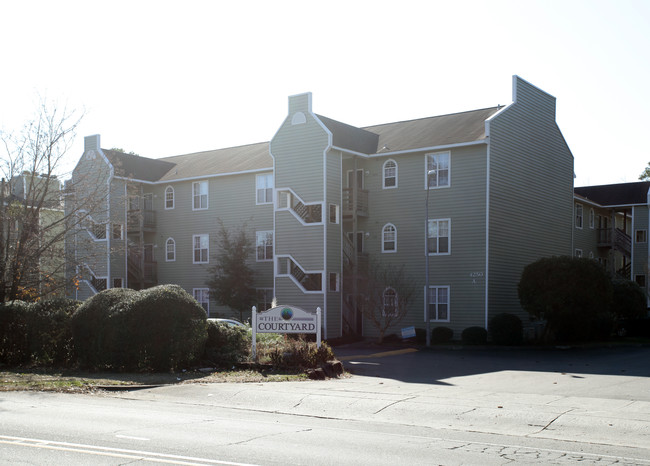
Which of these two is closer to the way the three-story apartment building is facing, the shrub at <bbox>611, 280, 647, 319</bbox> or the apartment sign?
the apartment sign

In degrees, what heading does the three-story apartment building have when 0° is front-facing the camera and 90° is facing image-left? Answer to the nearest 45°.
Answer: approximately 45°

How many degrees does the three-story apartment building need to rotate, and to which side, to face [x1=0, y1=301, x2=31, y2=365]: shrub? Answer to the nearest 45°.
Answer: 0° — it already faces it

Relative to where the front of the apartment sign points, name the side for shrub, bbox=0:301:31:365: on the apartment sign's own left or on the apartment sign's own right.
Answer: on the apartment sign's own right

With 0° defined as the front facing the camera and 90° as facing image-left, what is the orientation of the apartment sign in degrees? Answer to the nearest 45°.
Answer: approximately 0°

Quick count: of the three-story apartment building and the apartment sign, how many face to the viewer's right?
0

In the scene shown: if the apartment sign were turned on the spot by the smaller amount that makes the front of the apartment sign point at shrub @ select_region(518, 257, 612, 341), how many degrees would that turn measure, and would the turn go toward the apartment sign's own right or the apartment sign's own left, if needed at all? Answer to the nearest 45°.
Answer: approximately 135° to the apartment sign's own left

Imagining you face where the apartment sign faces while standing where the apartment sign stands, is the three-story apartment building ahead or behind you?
behind
